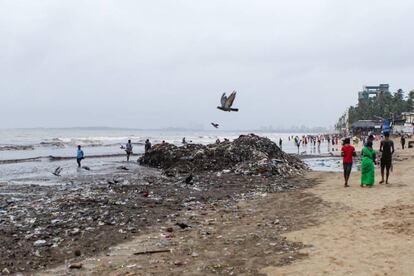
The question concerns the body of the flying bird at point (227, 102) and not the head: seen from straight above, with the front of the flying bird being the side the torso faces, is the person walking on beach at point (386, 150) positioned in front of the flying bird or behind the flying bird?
behind

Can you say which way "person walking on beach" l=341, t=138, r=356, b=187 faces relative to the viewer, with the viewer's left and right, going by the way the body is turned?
facing away from the viewer

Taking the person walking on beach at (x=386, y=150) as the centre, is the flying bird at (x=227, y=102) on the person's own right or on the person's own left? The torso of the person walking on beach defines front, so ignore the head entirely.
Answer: on the person's own left

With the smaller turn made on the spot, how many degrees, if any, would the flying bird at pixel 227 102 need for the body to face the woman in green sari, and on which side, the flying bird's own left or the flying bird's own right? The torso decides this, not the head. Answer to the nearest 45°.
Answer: approximately 180°

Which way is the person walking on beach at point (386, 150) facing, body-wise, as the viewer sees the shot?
away from the camera

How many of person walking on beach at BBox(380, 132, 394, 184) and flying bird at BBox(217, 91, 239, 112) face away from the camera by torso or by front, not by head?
1

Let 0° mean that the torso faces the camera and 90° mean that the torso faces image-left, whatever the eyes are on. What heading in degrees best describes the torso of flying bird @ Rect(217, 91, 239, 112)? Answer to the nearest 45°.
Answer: approximately 90°
